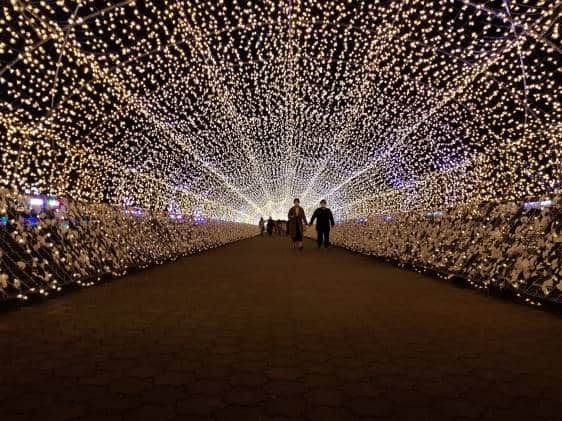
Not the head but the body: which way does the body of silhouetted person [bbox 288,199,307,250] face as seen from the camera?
toward the camera

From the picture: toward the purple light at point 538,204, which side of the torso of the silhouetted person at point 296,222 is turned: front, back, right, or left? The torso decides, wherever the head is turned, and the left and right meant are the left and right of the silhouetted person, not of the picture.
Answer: front

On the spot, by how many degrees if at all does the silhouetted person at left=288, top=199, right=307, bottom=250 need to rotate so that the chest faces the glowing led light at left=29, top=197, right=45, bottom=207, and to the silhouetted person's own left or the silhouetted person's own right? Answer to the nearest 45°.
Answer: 0° — they already face it
